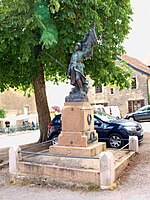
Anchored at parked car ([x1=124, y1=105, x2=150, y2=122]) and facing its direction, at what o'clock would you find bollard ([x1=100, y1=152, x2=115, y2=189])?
The bollard is roughly at 9 o'clock from the parked car.

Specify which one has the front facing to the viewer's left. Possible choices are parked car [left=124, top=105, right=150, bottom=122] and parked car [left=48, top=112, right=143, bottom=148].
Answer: parked car [left=124, top=105, right=150, bottom=122]

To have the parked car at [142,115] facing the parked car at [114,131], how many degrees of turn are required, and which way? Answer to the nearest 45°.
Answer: approximately 90° to its left

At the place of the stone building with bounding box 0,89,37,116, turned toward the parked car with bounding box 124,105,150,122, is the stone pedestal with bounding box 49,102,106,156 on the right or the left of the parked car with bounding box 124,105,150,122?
right

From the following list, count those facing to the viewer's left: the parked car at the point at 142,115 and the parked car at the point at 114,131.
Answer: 1

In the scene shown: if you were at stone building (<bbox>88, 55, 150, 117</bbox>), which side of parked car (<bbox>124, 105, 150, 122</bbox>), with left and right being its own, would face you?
right

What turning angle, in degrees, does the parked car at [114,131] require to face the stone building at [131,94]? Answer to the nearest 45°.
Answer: approximately 135° to its left

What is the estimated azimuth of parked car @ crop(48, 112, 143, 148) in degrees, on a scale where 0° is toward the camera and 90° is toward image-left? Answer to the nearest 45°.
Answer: approximately 315°

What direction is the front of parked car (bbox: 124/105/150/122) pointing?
to the viewer's left
